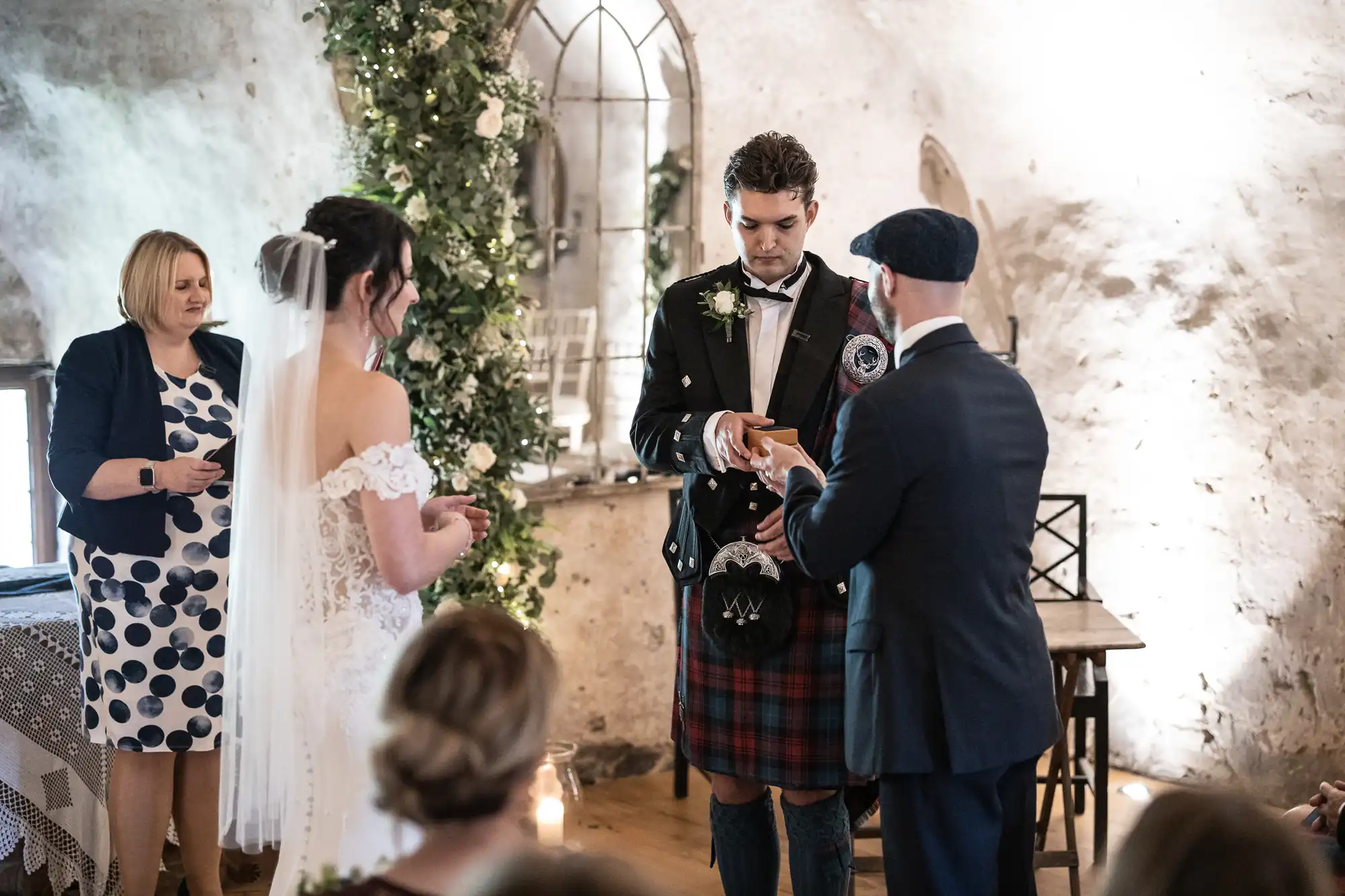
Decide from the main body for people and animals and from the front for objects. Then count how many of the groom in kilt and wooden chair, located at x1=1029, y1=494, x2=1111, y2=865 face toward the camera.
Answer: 2

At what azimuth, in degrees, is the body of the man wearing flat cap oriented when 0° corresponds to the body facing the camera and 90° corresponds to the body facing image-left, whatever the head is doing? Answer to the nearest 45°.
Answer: approximately 135°

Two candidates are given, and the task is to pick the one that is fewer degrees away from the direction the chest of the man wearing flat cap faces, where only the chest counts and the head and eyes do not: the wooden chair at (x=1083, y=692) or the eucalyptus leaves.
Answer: the eucalyptus leaves

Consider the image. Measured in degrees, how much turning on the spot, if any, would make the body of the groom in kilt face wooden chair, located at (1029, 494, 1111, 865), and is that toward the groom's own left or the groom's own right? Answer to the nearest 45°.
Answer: approximately 135° to the groom's own left

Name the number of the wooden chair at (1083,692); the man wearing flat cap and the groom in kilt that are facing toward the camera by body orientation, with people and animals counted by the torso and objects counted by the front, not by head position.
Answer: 2

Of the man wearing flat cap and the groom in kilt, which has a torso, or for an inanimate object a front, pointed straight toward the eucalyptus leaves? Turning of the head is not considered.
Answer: the man wearing flat cap

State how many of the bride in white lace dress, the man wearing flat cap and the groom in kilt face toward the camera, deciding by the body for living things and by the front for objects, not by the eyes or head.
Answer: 1

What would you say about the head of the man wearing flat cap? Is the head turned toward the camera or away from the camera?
away from the camera

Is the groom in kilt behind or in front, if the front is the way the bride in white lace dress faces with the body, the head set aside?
in front

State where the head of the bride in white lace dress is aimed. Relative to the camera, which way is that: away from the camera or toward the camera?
away from the camera
